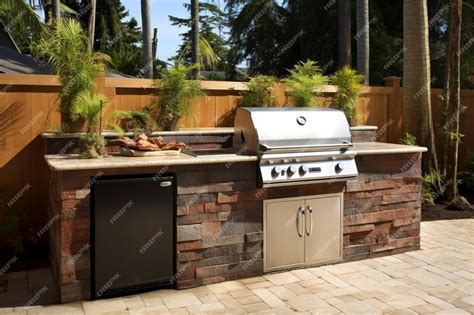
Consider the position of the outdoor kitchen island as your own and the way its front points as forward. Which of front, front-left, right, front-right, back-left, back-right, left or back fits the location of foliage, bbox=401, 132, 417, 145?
left

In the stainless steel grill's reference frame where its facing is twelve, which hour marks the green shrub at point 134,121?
The green shrub is roughly at 5 o'clock from the stainless steel grill.

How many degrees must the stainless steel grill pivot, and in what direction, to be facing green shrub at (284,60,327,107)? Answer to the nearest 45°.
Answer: approximately 135° to its left

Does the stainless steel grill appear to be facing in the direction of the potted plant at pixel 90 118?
no

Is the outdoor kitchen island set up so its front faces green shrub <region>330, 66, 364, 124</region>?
no

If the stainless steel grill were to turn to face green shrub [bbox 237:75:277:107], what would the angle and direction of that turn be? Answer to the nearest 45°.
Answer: approximately 135° to its left

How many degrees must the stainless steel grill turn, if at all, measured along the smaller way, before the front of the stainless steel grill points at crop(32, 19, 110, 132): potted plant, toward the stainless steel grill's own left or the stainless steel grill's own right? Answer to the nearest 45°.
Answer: approximately 135° to the stainless steel grill's own right

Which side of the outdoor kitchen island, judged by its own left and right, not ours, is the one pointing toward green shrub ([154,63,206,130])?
back

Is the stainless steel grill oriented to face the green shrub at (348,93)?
no

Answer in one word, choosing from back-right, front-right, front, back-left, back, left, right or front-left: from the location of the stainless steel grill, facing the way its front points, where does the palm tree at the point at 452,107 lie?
left

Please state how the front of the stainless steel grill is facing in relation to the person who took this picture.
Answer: facing the viewer and to the right of the viewer

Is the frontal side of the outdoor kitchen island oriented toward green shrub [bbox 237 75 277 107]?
no

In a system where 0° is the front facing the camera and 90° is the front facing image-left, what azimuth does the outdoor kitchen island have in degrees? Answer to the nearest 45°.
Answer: approximately 315°

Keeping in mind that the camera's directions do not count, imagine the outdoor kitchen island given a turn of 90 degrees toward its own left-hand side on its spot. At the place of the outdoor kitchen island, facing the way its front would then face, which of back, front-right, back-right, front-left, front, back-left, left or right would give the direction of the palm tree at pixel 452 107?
front
